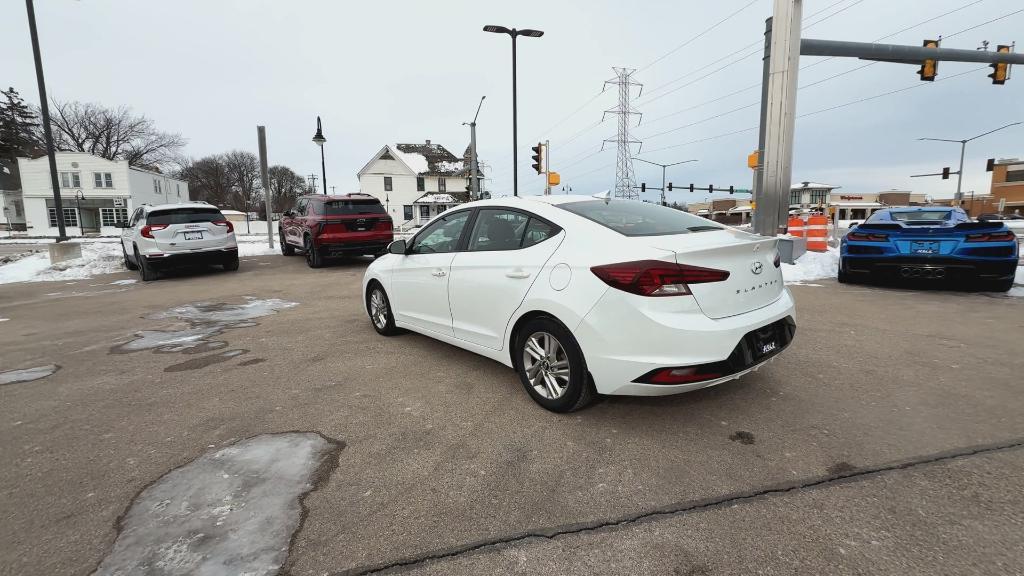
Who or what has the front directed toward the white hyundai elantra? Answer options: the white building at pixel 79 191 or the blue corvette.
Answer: the white building

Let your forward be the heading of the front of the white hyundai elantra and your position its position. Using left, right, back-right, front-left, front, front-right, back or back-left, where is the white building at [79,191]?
front

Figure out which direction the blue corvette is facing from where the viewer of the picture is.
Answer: facing away from the viewer

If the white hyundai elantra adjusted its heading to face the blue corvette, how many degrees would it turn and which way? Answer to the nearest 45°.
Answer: approximately 90° to its right

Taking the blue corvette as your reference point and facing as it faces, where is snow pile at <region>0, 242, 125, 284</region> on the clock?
The snow pile is roughly at 8 o'clock from the blue corvette.

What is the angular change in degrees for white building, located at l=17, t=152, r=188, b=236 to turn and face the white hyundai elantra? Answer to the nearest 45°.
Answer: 0° — it already faces it

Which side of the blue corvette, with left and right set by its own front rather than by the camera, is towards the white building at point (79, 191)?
left

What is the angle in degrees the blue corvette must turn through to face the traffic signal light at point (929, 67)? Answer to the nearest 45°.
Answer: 0° — it already faces it

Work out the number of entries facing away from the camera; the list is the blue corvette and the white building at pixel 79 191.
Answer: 1

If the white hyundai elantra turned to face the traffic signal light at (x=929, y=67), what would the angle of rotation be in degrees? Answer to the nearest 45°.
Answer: approximately 90° to its right

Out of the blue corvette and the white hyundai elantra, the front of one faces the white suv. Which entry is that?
the white hyundai elantra

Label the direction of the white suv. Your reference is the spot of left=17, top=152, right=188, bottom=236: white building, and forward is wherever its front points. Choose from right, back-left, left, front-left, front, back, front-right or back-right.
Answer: front

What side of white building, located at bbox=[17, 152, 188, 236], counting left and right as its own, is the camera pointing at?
front

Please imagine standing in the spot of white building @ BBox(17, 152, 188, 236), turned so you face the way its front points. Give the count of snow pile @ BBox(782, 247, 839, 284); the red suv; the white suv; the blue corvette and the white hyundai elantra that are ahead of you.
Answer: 5

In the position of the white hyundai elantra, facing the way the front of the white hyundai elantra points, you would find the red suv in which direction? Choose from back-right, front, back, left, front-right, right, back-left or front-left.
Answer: front
